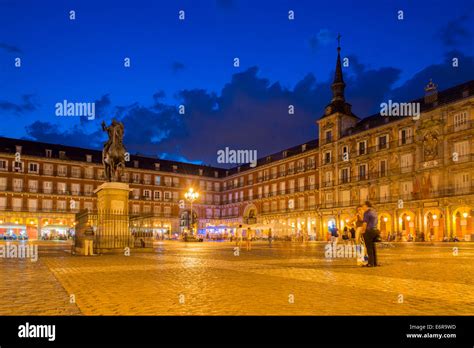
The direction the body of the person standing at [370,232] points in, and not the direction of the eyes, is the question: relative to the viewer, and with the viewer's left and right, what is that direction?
facing to the left of the viewer
